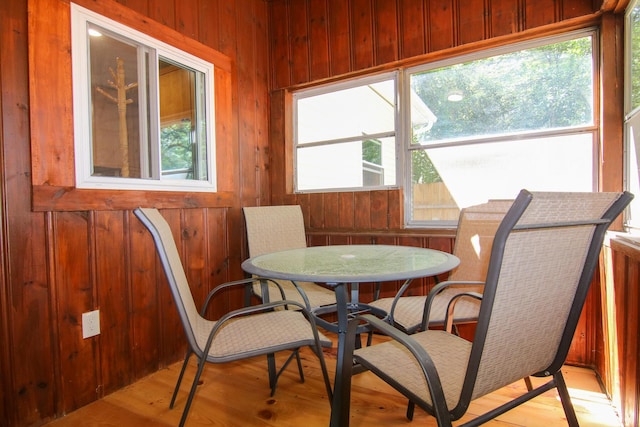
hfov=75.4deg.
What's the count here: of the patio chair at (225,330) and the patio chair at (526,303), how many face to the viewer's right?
1

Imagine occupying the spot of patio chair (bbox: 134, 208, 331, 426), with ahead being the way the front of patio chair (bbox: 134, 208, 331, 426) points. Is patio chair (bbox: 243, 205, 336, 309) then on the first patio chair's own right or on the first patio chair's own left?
on the first patio chair's own left

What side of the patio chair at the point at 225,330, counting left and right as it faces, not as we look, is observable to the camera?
right

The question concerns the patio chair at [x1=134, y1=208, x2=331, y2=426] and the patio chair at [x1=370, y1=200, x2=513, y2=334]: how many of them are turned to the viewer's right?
1

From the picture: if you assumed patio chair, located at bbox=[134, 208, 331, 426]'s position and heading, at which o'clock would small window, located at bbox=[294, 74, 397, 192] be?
The small window is roughly at 10 o'clock from the patio chair.

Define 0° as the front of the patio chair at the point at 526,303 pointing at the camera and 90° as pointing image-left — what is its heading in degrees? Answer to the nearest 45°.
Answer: approximately 135°

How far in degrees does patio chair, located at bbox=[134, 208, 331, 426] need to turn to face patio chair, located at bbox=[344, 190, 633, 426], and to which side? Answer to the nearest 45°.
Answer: approximately 45° to its right

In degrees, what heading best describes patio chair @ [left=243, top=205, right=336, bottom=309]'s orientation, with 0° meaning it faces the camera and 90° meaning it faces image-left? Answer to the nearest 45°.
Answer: approximately 315°

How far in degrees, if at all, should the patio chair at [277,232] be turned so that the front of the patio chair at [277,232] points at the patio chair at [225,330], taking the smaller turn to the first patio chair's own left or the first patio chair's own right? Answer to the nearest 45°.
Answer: approximately 45° to the first patio chair's own right

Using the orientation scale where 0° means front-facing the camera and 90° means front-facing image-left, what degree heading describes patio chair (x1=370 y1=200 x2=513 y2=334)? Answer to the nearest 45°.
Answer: approximately 45°

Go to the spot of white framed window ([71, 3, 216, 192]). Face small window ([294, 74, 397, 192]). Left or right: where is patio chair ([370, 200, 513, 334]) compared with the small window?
right

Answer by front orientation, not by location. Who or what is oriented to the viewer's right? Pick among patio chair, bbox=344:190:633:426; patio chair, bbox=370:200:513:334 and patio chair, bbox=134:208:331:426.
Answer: patio chair, bbox=134:208:331:426

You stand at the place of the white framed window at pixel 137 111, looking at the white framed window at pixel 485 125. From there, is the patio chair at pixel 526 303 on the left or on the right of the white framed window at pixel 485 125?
right
